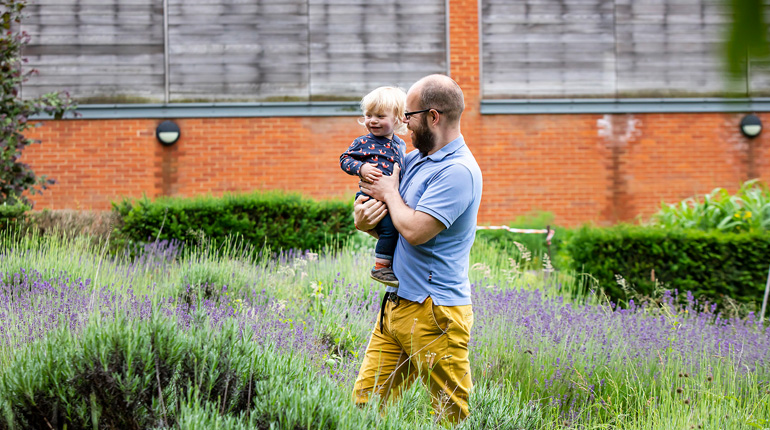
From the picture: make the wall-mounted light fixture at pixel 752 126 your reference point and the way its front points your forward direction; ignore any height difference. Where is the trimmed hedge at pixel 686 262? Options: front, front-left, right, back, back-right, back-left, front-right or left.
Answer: front

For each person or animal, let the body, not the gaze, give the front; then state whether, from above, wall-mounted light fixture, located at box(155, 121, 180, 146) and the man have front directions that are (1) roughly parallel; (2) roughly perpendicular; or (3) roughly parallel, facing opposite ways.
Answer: roughly perpendicular

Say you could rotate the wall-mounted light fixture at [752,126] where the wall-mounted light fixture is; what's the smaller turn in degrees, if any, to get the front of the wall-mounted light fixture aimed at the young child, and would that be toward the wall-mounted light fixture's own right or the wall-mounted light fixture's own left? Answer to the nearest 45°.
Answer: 0° — it already faces them

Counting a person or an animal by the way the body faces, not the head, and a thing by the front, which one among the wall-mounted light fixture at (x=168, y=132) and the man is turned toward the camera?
the wall-mounted light fixture

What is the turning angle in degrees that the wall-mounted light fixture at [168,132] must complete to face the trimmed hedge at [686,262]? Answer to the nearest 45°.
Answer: approximately 45° to its left

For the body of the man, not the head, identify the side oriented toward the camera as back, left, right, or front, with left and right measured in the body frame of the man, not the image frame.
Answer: left

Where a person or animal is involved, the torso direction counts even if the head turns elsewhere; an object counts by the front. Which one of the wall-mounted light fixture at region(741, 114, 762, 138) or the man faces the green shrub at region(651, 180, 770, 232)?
the wall-mounted light fixture

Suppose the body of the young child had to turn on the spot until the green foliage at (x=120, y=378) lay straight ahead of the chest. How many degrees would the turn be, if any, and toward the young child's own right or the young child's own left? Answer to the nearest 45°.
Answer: approximately 90° to the young child's own right

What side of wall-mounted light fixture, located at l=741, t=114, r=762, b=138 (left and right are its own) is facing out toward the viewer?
front

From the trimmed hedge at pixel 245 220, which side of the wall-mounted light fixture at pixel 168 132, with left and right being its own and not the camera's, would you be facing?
front

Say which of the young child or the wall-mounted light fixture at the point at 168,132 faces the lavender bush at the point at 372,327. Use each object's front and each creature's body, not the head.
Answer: the wall-mounted light fixture

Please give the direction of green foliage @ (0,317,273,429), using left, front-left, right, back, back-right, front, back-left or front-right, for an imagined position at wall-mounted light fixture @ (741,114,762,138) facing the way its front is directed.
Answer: front

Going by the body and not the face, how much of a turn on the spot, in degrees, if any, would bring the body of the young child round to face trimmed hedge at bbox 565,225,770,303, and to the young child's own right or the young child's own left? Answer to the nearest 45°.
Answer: approximately 90° to the young child's own left

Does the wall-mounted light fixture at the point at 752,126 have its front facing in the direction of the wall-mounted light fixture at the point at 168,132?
no

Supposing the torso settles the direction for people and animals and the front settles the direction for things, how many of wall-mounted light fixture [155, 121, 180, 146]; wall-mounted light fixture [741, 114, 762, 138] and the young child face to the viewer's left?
0

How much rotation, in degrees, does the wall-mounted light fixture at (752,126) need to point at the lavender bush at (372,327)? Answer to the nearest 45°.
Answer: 0° — it already faces it

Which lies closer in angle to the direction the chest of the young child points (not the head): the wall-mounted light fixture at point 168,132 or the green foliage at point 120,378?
the green foliage

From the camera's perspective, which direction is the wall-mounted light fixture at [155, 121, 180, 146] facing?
toward the camera

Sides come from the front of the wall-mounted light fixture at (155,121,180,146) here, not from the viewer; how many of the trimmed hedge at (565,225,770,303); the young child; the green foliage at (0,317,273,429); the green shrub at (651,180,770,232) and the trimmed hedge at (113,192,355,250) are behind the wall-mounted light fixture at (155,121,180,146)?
0
